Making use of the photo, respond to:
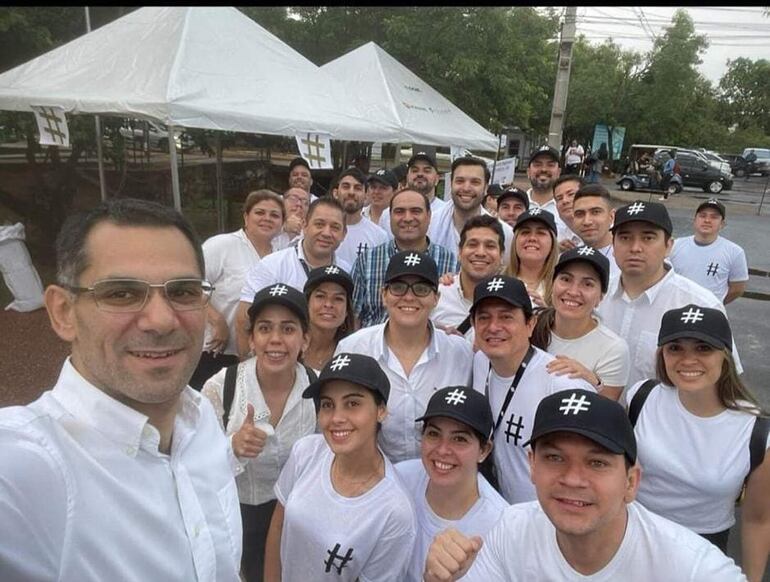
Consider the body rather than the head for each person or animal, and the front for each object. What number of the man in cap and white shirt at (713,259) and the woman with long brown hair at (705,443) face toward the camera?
2

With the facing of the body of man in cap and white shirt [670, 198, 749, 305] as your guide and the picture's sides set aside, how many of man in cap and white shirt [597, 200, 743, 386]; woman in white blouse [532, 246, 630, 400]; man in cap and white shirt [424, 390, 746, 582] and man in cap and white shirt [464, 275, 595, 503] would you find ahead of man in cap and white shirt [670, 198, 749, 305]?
4

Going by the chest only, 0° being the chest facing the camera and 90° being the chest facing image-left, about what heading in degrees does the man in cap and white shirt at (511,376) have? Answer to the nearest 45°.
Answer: approximately 45°

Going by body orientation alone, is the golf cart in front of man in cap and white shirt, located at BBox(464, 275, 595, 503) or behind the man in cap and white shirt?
behind

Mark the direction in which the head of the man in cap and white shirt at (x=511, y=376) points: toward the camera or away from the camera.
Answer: toward the camera

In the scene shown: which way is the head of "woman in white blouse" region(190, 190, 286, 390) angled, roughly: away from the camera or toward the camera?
toward the camera

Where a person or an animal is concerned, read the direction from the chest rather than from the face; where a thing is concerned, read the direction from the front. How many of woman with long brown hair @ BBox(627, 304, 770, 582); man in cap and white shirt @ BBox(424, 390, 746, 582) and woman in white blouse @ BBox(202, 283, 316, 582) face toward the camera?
3

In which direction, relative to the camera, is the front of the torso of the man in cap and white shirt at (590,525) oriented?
toward the camera

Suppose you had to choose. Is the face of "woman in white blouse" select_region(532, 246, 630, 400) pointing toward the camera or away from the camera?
toward the camera

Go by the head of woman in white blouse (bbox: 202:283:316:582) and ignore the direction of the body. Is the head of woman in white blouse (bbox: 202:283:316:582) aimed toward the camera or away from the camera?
toward the camera

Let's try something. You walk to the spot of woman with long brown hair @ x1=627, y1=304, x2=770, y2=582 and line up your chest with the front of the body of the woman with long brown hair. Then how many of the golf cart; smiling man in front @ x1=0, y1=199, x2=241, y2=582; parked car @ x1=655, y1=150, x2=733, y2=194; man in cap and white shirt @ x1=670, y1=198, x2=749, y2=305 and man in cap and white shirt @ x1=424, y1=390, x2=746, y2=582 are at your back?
3

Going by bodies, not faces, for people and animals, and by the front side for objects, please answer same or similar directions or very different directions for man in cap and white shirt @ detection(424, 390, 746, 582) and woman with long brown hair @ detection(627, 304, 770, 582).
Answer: same or similar directions

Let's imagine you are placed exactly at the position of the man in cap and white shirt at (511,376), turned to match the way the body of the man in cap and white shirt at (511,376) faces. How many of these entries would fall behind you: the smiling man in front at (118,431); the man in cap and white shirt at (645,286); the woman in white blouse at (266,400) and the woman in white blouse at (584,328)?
2

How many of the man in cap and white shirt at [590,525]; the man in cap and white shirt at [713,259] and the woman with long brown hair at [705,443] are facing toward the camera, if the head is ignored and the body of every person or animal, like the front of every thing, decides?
3

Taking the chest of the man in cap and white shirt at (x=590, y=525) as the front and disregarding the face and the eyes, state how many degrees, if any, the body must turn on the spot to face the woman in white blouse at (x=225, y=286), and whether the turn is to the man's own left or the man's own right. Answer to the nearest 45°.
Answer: approximately 135° to the man's own right

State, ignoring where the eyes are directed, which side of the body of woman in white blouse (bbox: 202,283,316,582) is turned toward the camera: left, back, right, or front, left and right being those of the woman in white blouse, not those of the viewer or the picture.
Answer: front

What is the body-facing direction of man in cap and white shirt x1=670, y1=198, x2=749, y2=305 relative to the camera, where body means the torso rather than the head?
toward the camera

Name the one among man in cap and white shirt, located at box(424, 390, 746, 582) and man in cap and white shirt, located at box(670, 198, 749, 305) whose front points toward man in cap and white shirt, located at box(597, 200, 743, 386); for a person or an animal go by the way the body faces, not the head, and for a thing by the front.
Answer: man in cap and white shirt, located at box(670, 198, 749, 305)

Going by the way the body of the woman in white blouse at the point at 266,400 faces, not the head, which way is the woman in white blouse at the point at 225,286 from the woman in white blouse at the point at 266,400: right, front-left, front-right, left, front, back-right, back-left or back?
back
